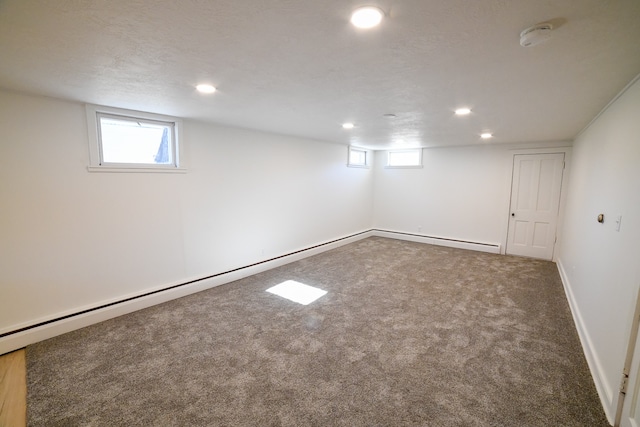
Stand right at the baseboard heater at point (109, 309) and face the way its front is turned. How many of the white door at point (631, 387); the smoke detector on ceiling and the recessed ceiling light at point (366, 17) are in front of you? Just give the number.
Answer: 3

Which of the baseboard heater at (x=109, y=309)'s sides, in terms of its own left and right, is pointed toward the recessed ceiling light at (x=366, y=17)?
front

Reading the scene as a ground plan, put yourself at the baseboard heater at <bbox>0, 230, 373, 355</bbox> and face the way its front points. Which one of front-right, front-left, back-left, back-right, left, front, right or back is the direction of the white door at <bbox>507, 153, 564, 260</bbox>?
front-left

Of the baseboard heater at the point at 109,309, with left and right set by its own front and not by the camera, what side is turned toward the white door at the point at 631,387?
front

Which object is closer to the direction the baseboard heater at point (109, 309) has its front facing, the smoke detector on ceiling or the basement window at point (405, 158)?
the smoke detector on ceiling

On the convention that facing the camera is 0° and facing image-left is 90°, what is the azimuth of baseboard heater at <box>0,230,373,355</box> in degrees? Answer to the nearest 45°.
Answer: approximately 315°

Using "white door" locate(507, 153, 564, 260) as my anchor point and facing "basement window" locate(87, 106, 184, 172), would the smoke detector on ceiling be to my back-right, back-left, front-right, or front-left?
front-left

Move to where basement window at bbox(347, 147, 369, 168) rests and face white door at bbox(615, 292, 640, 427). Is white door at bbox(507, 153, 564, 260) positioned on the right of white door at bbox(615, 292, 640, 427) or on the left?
left

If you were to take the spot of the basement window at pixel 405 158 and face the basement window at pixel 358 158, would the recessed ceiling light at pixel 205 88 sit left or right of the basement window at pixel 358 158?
left

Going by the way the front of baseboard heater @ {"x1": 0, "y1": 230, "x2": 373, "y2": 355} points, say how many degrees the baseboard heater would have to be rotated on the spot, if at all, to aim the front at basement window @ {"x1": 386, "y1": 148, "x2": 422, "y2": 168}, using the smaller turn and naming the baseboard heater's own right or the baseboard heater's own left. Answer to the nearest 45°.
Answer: approximately 45° to the baseboard heater's own left

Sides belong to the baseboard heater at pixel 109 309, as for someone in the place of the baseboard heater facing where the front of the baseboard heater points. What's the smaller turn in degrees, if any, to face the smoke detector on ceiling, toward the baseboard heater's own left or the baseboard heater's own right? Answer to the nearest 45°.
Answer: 0° — it already faces it
